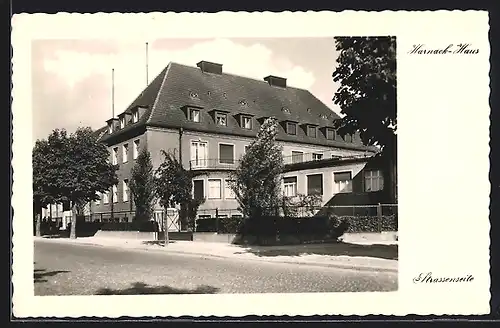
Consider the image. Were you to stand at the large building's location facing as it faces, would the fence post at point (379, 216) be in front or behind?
in front

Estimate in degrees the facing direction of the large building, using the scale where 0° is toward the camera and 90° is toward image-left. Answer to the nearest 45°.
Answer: approximately 315°

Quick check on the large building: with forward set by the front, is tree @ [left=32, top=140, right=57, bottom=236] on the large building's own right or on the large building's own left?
on the large building's own right
